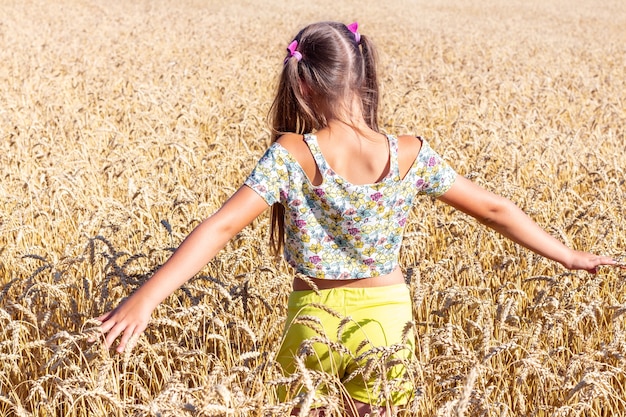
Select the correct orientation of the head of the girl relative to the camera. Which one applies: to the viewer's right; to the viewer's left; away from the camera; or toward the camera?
away from the camera

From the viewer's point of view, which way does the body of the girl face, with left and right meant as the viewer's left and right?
facing away from the viewer
